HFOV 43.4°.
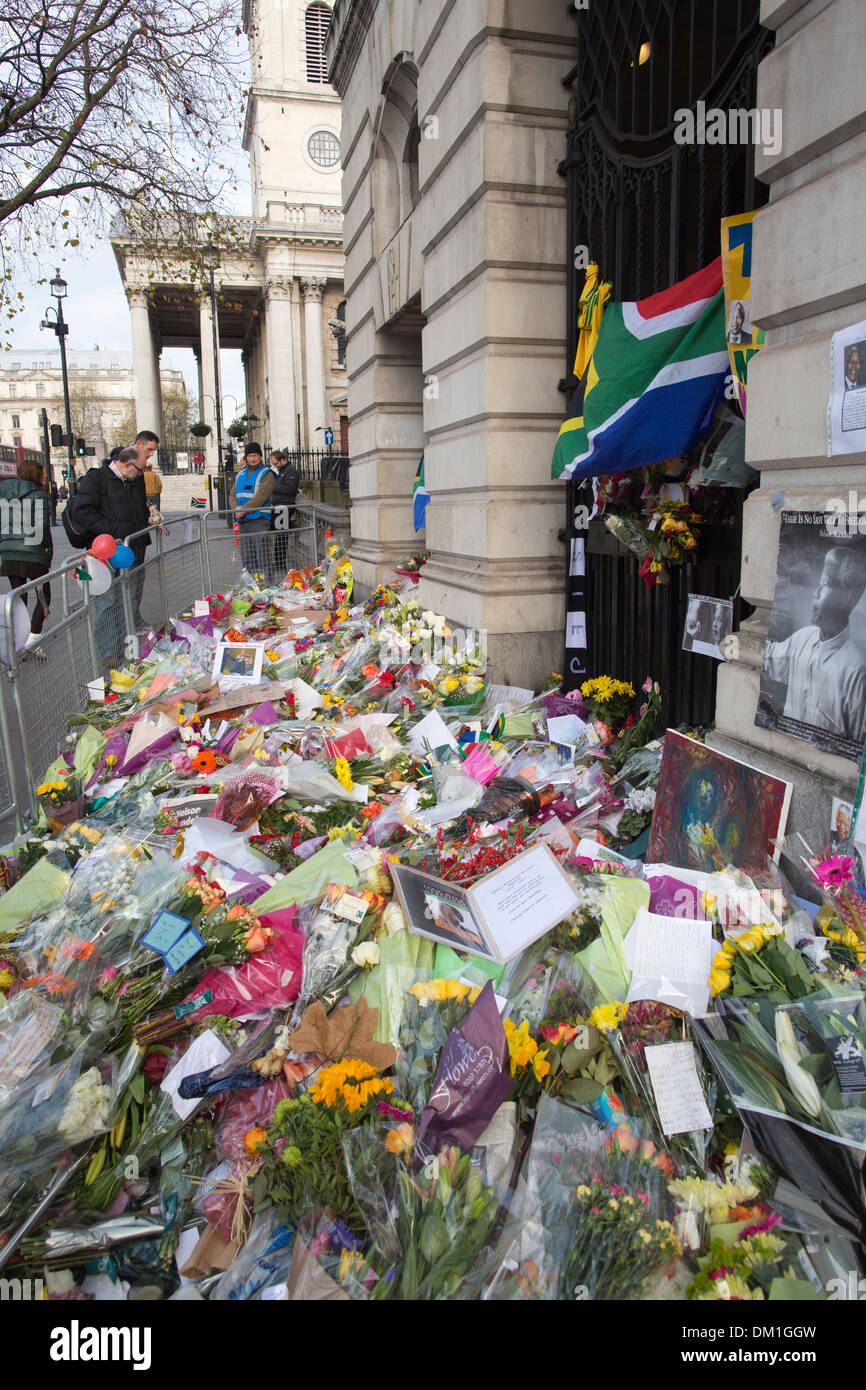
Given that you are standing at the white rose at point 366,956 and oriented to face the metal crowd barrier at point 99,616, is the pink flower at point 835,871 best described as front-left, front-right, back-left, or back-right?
back-right

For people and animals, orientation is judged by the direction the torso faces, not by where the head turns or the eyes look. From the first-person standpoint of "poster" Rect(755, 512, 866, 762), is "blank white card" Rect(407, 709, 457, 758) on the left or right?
on its right

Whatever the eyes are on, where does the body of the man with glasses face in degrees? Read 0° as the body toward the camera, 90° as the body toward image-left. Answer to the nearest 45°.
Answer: approximately 315°

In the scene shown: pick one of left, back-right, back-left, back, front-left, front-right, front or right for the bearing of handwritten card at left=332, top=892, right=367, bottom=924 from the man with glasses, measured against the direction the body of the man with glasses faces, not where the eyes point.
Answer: front-right

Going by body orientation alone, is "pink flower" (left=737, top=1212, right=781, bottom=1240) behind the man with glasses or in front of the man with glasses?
in front

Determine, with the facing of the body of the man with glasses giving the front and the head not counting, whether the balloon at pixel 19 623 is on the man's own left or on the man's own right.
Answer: on the man's own right

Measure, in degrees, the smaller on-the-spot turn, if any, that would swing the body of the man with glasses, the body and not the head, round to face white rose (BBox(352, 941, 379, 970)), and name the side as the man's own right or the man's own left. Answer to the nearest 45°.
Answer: approximately 45° to the man's own right

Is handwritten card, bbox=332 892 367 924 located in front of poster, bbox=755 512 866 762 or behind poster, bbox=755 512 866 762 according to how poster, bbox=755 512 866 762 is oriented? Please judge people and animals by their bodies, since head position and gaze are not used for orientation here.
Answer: in front

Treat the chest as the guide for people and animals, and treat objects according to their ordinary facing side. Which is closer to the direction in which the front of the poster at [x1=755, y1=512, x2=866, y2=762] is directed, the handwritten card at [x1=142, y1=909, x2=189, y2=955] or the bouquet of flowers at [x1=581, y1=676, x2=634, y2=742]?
the handwritten card
